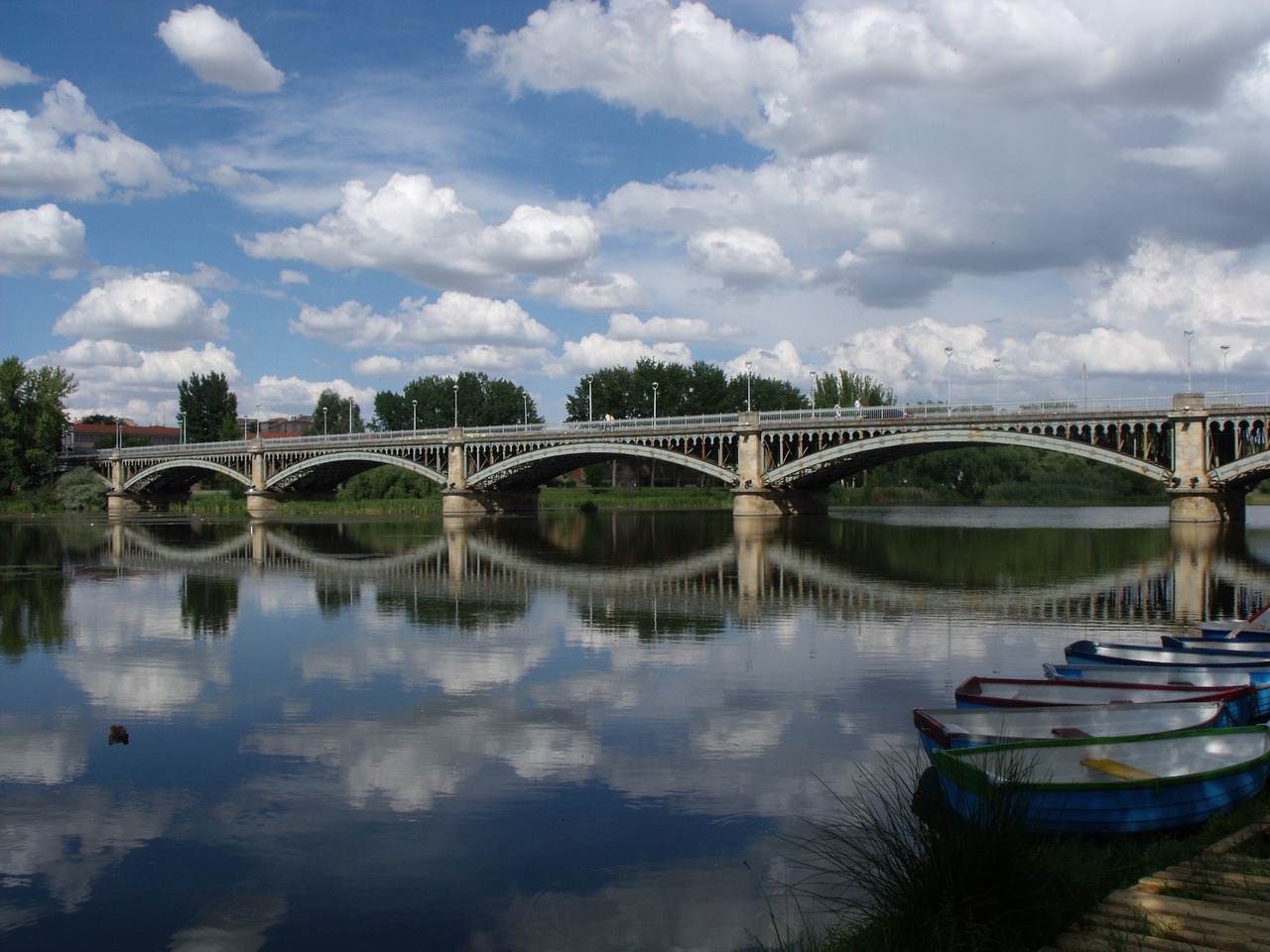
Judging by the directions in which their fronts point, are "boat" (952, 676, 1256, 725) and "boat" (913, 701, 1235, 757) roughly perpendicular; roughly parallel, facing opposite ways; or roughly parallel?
roughly parallel
